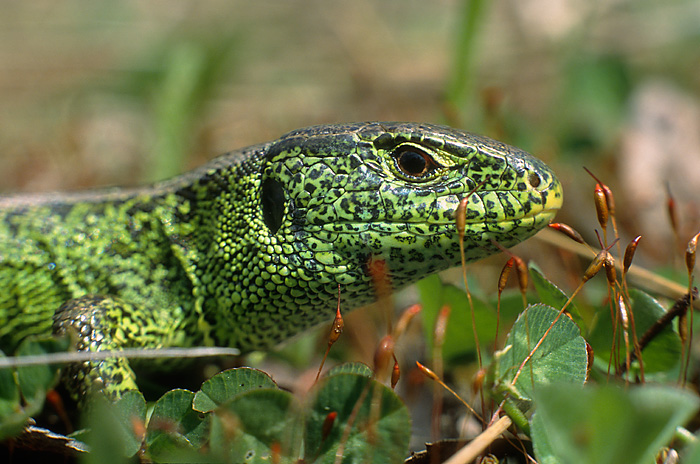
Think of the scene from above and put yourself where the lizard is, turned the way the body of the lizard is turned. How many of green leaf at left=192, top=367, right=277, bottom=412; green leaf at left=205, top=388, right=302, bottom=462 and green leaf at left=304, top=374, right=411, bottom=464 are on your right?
3

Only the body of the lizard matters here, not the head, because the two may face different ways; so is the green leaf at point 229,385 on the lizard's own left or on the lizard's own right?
on the lizard's own right

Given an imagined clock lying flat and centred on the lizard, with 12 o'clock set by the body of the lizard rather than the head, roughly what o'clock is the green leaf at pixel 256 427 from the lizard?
The green leaf is roughly at 3 o'clock from the lizard.

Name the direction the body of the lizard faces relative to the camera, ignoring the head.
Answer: to the viewer's right

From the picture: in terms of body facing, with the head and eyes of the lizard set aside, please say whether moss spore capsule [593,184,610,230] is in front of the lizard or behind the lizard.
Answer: in front

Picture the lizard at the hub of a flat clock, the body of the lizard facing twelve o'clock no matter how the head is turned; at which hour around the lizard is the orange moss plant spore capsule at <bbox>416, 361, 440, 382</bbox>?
The orange moss plant spore capsule is roughly at 2 o'clock from the lizard.

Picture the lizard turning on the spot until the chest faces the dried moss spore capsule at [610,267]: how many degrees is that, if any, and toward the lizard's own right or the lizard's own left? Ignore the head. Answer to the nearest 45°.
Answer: approximately 45° to the lizard's own right
